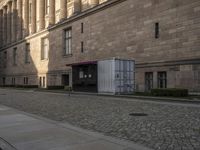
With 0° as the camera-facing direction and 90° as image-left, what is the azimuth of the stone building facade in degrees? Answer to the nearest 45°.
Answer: approximately 45°
